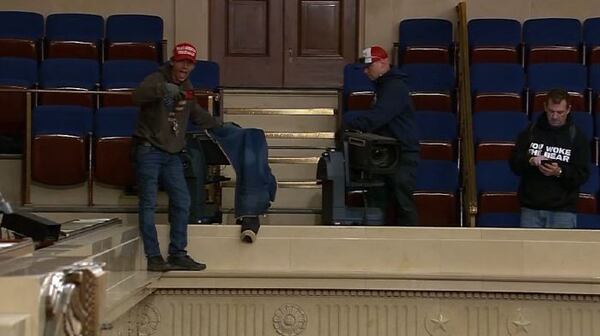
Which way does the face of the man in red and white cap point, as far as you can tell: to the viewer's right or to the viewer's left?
to the viewer's left

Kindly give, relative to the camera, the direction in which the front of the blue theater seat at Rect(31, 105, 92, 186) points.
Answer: facing the viewer

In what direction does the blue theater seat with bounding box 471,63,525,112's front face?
toward the camera

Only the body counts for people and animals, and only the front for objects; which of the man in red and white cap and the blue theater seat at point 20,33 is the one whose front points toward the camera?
the blue theater seat

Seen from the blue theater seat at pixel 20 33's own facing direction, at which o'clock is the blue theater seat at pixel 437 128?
the blue theater seat at pixel 437 128 is roughly at 10 o'clock from the blue theater seat at pixel 20 33.

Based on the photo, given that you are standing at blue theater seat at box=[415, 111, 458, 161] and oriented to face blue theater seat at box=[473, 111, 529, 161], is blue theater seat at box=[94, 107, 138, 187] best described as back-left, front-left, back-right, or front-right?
back-right

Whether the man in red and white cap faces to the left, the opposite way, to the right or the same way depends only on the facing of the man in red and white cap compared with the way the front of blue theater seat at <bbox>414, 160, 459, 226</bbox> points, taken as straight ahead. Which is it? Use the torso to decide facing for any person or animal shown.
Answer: to the right

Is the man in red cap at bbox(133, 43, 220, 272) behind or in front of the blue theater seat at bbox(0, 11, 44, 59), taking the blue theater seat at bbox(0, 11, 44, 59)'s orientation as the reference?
in front

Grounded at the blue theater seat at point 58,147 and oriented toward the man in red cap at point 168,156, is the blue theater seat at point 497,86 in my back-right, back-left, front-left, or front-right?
front-left

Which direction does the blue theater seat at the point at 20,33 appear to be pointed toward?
toward the camera

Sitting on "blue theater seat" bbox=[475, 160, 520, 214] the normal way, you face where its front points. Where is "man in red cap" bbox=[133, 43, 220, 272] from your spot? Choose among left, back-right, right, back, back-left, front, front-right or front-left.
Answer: front-right

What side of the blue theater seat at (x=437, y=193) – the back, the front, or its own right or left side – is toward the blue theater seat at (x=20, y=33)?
right

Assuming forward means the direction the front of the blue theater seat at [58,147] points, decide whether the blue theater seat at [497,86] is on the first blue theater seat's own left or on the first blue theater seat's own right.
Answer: on the first blue theater seat's own left
